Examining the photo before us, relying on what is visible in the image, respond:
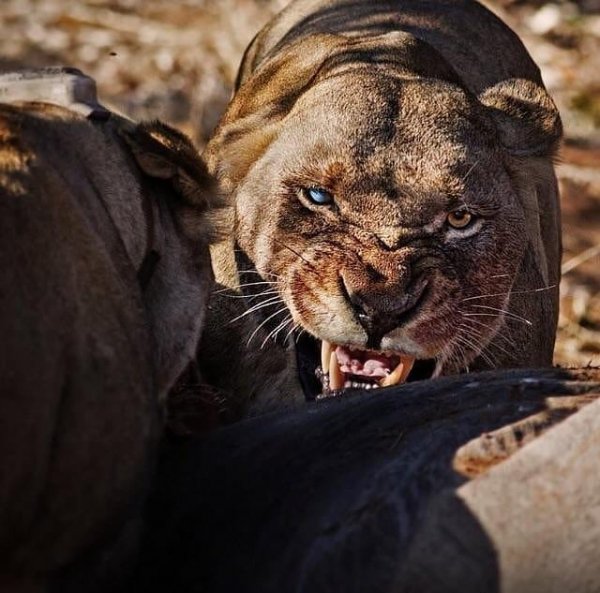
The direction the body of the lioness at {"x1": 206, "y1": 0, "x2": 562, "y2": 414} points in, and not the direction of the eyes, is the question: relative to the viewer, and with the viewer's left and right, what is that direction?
facing the viewer
